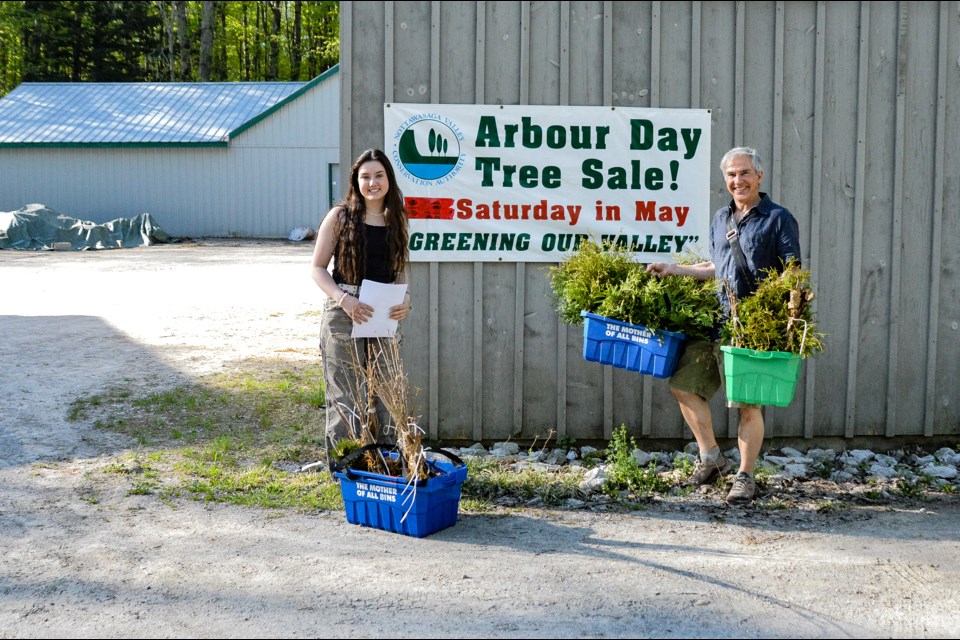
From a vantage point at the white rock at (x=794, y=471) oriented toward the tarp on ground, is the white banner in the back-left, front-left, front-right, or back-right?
front-left

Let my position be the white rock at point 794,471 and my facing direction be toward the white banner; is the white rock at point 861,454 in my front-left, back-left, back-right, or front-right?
back-right

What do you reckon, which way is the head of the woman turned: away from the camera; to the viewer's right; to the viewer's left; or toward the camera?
toward the camera

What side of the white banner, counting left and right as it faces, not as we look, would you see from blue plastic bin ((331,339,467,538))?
front

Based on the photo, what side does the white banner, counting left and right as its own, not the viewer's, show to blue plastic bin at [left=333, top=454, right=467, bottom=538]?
front

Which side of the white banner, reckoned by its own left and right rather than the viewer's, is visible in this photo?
front

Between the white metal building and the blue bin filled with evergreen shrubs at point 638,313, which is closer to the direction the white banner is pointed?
the blue bin filled with evergreen shrubs

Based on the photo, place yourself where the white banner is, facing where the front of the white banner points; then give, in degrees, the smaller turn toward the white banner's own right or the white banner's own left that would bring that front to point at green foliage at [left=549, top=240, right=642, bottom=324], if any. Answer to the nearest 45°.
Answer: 0° — it already faces it

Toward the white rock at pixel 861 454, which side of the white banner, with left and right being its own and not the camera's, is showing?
left

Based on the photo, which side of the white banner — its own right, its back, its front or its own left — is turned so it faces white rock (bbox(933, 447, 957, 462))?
left

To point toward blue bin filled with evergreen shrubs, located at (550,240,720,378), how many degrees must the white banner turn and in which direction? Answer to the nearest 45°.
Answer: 0° — it already faces it

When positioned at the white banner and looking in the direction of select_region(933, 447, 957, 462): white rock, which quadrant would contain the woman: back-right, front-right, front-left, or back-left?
back-right

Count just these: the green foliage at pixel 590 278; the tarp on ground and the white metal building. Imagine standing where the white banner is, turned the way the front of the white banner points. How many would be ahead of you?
1
